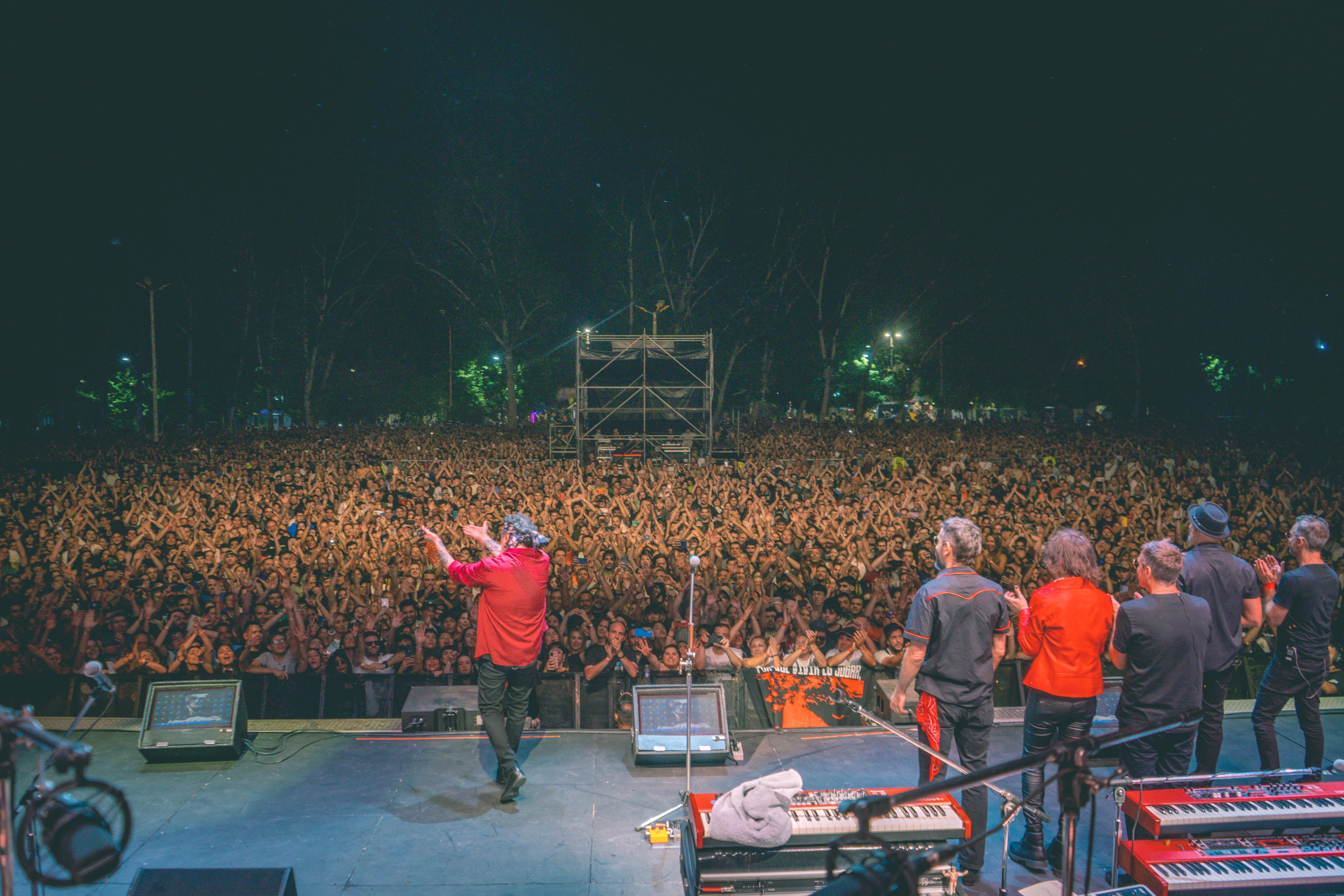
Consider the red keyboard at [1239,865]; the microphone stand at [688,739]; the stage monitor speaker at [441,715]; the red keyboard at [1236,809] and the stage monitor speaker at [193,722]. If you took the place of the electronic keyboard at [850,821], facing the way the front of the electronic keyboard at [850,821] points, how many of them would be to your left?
2

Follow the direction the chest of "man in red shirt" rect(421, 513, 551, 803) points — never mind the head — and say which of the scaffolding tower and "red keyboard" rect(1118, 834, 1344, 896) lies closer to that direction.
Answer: the scaffolding tower

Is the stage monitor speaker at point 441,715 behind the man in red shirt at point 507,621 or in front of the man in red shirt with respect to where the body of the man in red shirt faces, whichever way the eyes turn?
in front

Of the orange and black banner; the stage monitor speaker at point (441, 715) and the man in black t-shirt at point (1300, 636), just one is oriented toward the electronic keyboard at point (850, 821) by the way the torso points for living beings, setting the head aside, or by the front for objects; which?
the orange and black banner

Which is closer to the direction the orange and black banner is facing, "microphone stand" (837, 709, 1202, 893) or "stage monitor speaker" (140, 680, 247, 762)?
the microphone stand

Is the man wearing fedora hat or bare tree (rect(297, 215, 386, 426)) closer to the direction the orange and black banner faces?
the man wearing fedora hat

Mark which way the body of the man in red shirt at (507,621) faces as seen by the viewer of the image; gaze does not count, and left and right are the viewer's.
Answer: facing away from the viewer and to the left of the viewer
